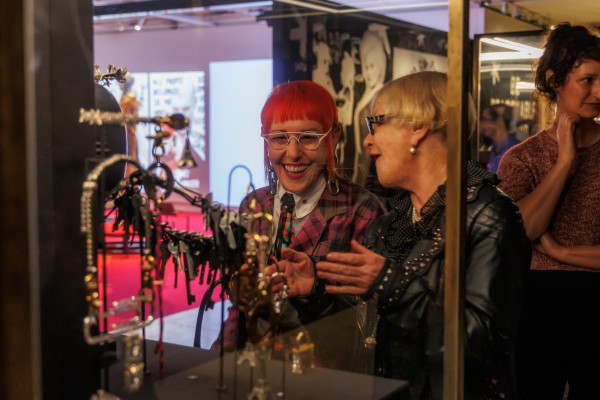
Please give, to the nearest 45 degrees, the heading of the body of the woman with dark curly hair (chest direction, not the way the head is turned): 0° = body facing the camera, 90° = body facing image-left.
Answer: approximately 315°

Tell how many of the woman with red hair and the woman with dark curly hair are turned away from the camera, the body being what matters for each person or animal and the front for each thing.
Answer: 0

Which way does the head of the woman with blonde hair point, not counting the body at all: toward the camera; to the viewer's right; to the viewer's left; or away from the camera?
to the viewer's left

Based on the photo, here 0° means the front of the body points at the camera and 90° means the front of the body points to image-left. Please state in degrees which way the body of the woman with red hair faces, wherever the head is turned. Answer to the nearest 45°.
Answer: approximately 45°

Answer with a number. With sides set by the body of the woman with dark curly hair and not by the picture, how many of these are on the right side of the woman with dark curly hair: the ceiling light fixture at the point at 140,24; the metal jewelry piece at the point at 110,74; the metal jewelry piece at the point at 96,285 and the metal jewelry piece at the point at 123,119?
4
